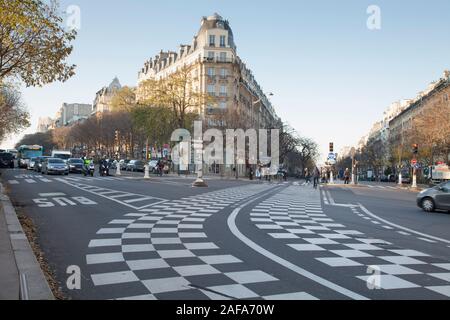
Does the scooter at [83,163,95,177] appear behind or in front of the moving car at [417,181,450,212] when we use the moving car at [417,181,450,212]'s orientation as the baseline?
in front

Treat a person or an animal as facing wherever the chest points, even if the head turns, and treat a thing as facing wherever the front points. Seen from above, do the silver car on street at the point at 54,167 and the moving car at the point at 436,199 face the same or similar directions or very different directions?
very different directions

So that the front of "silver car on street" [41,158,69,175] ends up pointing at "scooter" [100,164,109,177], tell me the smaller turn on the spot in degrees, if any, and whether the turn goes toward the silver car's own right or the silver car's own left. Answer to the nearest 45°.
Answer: approximately 45° to the silver car's own left

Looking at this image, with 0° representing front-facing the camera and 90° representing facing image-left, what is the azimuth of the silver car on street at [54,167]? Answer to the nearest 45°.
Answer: approximately 315°
